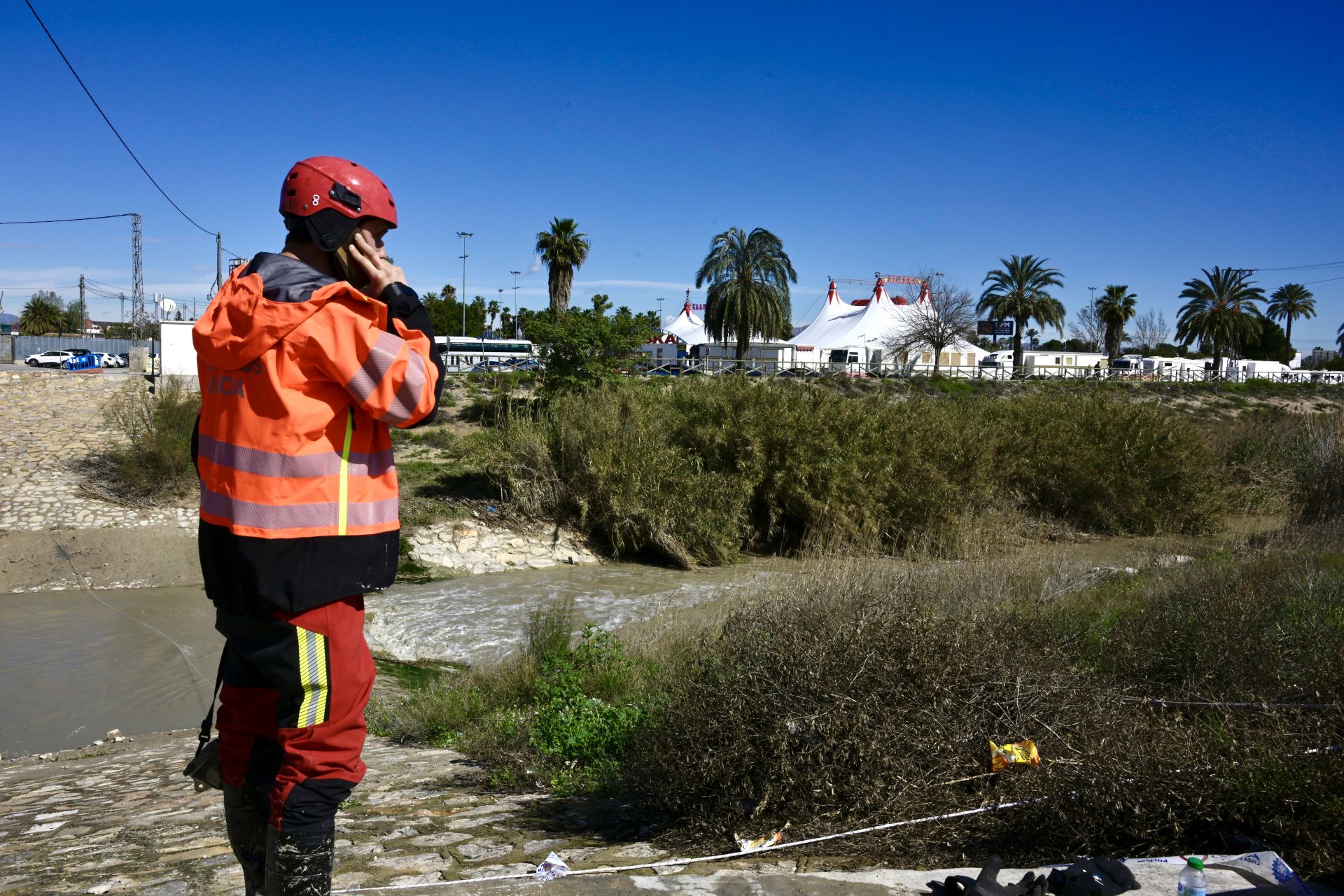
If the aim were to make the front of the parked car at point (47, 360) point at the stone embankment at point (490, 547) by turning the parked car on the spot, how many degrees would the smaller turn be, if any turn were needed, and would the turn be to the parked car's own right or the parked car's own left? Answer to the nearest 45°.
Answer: approximately 90° to the parked car's own left

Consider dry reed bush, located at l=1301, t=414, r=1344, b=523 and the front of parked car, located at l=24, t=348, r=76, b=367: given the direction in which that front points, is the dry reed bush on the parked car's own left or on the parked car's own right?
on the parked car's own left

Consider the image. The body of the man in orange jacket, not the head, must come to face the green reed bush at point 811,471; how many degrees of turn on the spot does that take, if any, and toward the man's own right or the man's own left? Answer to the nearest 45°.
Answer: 0° — they already face it

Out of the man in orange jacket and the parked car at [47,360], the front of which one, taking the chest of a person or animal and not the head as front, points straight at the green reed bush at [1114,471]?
the man in orange jacket

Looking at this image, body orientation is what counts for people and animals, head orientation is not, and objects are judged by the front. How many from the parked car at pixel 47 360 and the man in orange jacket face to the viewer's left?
1

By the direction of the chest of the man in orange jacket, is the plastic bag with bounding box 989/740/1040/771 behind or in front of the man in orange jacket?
in front

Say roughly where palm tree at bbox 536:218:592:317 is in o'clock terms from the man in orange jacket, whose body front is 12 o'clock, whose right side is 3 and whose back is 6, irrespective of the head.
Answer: The palm tree is roughly at 11 o'clock from the man in orange jacket.

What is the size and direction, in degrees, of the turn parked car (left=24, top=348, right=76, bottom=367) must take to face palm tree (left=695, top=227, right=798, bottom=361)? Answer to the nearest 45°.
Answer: approximately 135° to its left

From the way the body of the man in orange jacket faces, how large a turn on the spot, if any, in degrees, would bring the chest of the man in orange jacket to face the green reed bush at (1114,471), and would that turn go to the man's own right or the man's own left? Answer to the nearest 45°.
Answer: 0° — they already face it

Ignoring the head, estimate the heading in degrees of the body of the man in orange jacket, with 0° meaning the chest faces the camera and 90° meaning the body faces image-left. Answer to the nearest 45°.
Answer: approximately 225°

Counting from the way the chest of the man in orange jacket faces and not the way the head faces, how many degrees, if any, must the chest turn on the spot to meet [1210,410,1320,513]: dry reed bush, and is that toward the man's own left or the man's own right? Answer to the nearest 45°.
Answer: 0° — they already face it

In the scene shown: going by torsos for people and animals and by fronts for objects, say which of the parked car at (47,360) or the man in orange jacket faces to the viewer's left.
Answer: the parked car
